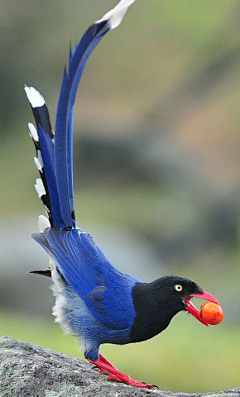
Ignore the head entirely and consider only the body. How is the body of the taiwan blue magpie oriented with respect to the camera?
to the viewer's right
